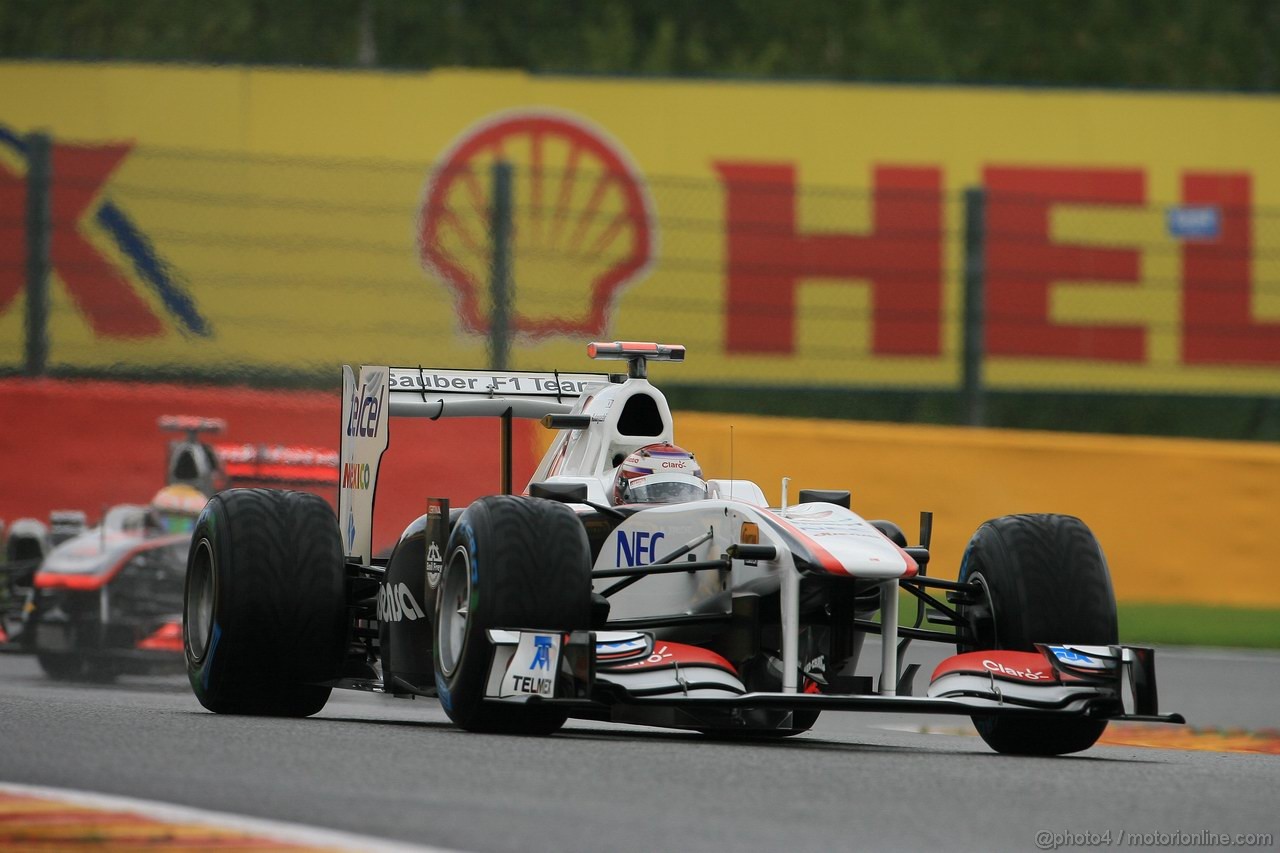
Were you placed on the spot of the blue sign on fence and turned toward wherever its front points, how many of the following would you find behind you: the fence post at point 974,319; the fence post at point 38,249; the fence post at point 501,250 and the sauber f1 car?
0

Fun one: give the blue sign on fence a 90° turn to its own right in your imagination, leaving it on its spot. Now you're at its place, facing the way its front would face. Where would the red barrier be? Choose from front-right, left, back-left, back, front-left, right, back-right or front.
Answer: front-left

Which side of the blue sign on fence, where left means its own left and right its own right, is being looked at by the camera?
front

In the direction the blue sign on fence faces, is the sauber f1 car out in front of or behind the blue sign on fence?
in front

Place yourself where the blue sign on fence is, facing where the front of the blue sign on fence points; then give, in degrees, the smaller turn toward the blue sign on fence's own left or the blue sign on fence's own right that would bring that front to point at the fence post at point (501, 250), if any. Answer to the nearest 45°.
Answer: approximately 45° to the blue sign on fence's own right

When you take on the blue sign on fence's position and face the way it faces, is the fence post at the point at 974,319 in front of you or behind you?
in front

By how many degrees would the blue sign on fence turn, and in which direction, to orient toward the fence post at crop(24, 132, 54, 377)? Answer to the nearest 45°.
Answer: approximately 45° to its right

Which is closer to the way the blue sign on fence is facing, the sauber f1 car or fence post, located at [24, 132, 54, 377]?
the sauber f1 car
